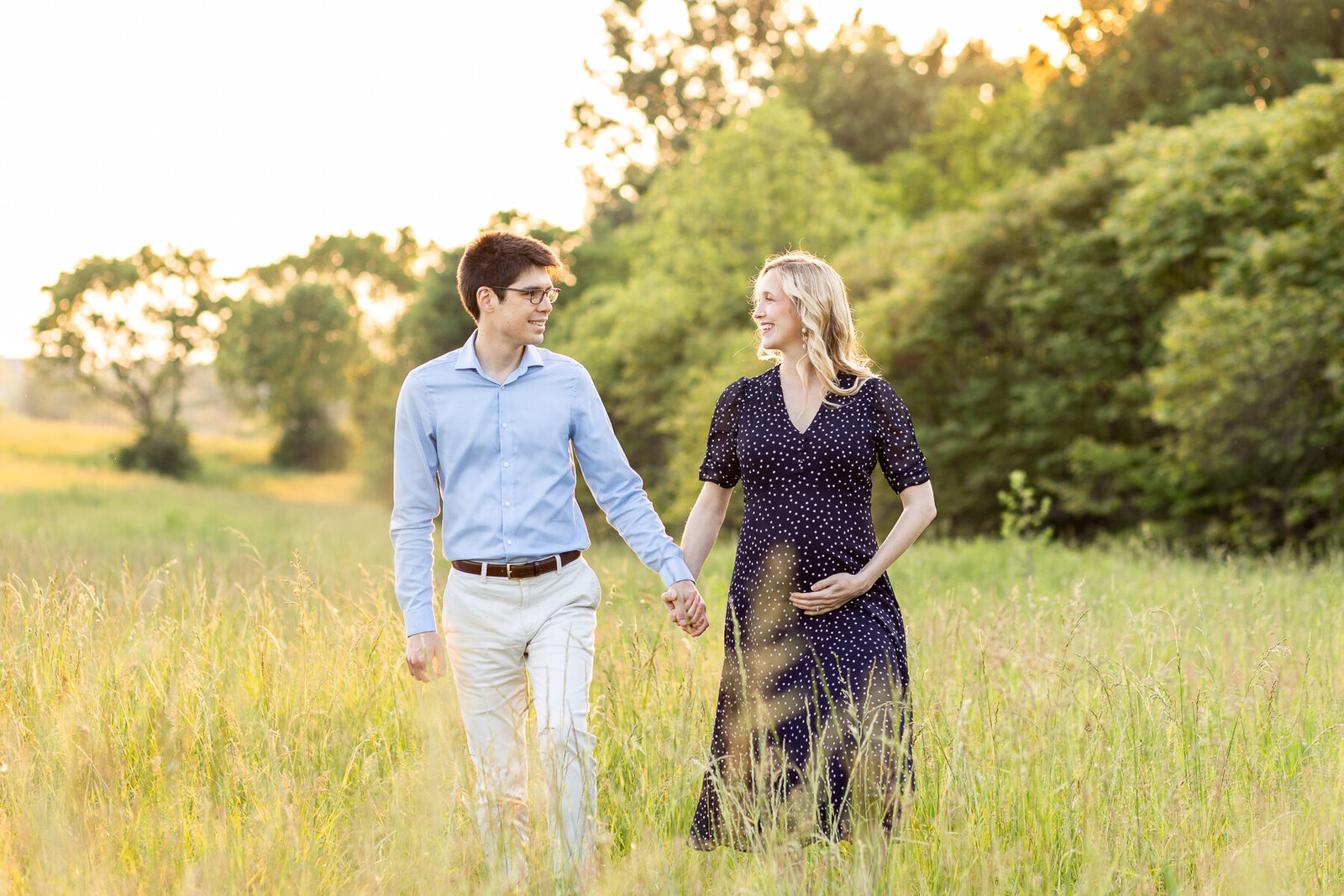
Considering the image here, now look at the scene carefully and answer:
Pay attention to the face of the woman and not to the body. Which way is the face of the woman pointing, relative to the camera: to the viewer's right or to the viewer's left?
to the viewer's left

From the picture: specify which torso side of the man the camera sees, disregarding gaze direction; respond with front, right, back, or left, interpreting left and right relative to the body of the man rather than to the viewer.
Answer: front

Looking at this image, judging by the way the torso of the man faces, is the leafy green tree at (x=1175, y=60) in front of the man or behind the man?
behind

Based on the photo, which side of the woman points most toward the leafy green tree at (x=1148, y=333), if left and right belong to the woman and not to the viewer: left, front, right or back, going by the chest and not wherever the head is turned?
back

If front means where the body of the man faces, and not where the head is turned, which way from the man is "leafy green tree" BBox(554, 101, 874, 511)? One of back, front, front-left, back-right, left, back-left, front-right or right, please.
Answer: back

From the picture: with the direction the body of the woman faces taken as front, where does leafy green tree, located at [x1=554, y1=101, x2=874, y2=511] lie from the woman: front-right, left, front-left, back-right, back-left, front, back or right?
back

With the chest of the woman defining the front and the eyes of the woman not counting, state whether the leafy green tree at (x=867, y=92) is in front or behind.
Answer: behind

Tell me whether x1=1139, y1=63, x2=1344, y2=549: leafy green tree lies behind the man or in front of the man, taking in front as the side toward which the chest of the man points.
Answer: behind

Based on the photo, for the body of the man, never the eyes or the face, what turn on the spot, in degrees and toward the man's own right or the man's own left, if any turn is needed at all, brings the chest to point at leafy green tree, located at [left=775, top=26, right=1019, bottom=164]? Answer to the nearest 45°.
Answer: approximately 180°

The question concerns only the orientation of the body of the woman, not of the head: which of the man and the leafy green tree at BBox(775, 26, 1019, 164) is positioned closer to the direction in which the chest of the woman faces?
the man

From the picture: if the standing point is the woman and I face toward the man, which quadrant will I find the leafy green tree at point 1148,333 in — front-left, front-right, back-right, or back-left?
back-right

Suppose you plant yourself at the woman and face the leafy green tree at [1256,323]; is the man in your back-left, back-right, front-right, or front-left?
back-left

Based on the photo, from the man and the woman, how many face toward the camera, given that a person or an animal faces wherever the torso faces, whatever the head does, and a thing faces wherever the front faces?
2

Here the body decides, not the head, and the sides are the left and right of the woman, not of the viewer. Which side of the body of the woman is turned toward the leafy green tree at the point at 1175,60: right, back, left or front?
back

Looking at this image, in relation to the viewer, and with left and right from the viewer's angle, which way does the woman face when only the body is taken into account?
facing the viewer
